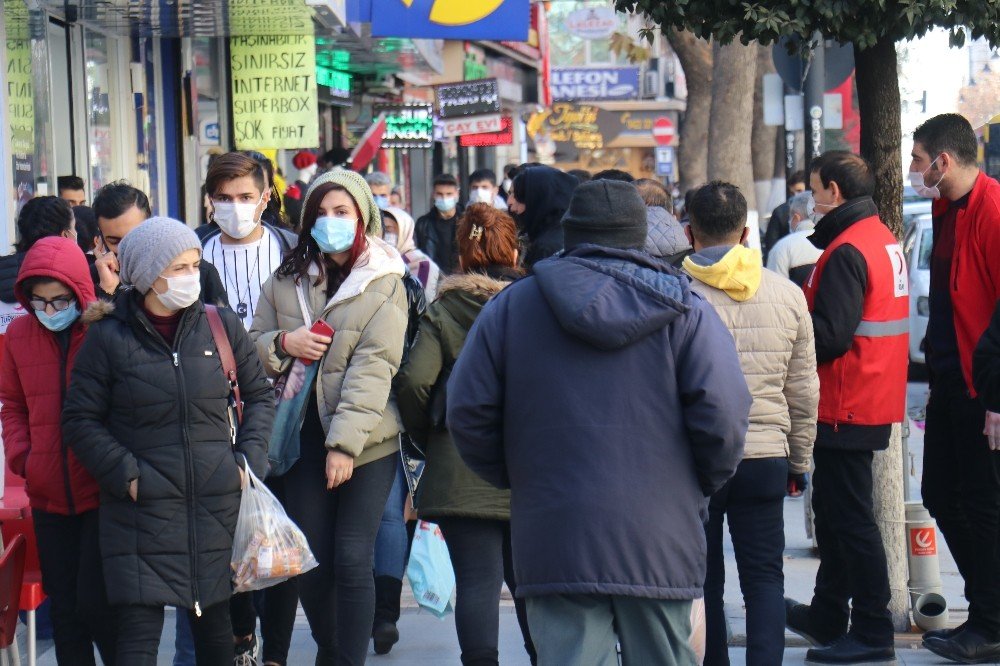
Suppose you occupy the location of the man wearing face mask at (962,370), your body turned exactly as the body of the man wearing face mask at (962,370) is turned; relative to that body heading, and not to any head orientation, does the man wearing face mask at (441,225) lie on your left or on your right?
on your right

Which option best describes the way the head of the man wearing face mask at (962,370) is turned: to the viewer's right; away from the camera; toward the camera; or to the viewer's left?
to the viewer's left

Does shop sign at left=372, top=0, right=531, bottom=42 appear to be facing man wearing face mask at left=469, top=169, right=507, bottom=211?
no

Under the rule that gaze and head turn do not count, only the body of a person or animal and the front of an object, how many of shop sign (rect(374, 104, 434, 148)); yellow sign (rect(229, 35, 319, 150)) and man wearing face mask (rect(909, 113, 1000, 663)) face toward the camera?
2

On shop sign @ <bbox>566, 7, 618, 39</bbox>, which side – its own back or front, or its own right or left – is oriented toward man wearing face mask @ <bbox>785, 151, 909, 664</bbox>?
front

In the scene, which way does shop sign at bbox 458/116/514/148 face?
toward the camera

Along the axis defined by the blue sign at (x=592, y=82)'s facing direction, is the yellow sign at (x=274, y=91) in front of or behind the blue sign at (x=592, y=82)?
in front

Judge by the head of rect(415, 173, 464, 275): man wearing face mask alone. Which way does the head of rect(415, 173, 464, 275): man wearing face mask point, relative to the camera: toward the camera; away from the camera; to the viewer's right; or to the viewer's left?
toward the camera

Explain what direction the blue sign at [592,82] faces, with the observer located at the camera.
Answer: facing the viewer

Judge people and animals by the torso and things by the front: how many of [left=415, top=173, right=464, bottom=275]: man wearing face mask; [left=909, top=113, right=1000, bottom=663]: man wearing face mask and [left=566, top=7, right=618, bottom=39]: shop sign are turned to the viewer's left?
1

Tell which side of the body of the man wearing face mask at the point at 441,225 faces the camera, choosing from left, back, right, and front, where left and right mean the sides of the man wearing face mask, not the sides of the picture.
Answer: front

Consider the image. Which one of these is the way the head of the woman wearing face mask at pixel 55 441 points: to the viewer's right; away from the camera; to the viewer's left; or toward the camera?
toward the camera

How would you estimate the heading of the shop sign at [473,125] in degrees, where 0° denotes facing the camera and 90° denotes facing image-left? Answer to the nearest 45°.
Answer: approximately 0°

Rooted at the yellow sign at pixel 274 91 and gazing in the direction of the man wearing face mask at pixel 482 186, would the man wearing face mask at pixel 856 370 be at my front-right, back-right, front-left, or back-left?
back-right

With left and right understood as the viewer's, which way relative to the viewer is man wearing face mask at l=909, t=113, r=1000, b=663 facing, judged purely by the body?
facing to the left of the viewer

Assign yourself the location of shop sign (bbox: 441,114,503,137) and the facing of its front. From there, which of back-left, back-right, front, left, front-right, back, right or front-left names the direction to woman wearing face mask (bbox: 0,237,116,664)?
front

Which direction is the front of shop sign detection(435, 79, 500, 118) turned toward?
toward the camera
